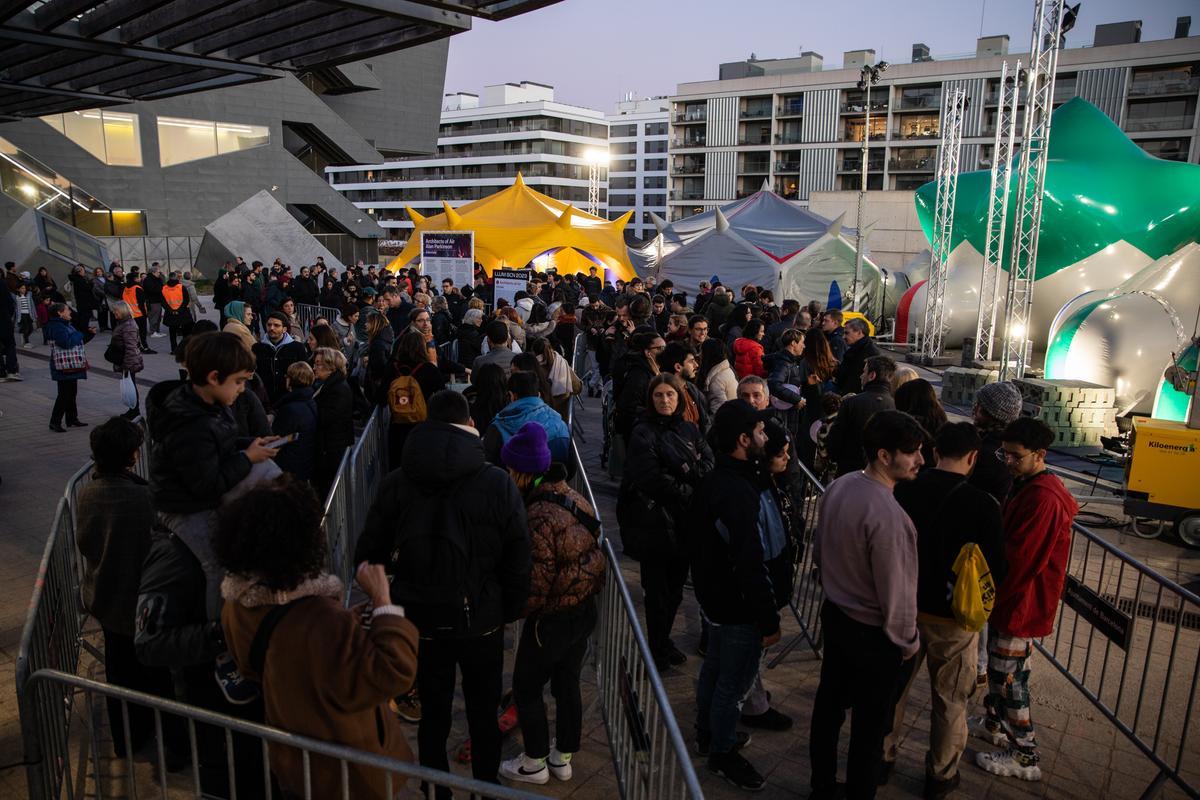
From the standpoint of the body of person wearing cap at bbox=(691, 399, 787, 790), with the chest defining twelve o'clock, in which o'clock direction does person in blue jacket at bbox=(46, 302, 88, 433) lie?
The person in blue jacket is roughly at 7 o'clock from the person wearing cap.

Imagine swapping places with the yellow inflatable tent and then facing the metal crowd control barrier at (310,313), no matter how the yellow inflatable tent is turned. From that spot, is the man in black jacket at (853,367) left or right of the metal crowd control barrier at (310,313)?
left

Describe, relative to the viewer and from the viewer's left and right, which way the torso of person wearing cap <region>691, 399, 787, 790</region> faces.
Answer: facing to the right of the viewer

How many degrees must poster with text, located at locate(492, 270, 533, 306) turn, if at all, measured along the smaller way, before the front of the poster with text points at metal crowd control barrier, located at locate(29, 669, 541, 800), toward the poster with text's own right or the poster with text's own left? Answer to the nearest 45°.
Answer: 0° — it already faces it
